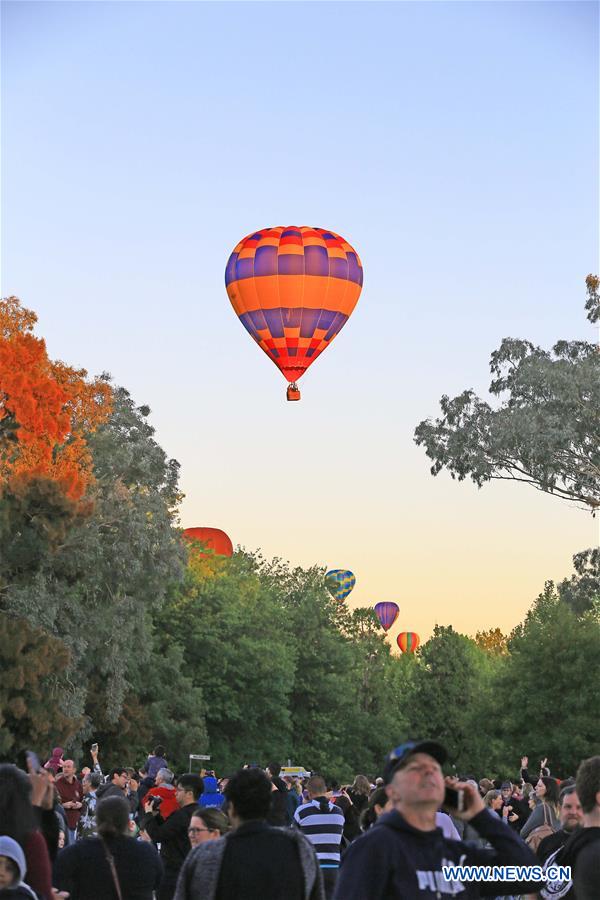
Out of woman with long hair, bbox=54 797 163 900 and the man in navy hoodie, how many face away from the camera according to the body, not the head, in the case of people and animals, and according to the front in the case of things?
1

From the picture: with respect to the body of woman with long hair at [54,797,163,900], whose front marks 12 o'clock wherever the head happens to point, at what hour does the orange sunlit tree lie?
The orange sunlit tree is roughly at 12 o'clock from the woman with long hair.

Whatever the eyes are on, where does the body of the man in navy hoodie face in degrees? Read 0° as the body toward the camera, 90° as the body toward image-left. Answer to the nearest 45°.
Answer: approximately 315°

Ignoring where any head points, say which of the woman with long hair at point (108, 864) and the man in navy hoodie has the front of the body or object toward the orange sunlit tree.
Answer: the woman with long hair

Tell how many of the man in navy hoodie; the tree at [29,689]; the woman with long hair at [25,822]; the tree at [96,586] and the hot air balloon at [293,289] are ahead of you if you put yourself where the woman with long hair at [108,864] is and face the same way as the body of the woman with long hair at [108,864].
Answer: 3

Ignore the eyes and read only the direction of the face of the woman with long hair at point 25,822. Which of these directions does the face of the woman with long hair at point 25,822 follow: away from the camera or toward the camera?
away from the camera

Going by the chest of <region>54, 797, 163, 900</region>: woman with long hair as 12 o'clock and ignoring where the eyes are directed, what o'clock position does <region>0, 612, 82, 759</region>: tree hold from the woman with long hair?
The tree is roughly at 12 o'clock from the woman with long hair.

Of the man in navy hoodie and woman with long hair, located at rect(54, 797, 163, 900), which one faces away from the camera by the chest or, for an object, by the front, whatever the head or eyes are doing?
the woman with long hair

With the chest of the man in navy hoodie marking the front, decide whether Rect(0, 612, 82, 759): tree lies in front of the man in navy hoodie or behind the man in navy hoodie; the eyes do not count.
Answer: behind

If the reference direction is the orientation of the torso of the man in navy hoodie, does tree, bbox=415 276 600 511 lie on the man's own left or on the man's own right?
on the man's own left

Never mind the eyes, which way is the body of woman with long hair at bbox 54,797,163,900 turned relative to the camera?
away from the camera

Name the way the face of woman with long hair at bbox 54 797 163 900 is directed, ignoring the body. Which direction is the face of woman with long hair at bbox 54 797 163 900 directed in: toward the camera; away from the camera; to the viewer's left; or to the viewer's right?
away from the camera
